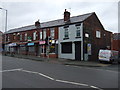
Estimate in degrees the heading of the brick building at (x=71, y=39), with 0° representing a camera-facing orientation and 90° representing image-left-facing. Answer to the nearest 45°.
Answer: approximately 45°

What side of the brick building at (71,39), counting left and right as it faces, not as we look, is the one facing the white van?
left
